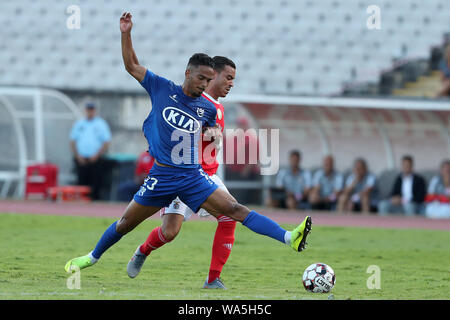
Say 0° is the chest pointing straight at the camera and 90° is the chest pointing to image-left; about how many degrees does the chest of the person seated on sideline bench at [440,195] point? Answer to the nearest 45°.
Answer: approximately 0°

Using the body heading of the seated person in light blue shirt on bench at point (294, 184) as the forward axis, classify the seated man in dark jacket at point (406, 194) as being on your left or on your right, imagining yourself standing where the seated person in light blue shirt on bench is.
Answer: on your left

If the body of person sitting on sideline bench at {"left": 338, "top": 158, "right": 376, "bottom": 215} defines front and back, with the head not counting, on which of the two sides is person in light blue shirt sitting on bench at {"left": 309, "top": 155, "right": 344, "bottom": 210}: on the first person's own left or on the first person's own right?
on the first person's own right

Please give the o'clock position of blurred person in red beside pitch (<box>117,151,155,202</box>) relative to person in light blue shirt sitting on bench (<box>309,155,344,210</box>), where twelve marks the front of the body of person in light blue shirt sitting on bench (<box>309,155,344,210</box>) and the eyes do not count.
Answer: blurred person in red beside pitch (<box>117,151,155,202</box>) is roughly at 3 o'clock from person in light blue shirt sitting on bench (<box>309,155,344,210</box>).

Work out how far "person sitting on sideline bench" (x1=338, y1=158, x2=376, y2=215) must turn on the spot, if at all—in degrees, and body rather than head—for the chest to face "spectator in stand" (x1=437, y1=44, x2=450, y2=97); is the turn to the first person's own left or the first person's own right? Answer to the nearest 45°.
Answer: approximately 135° to the first person's own left

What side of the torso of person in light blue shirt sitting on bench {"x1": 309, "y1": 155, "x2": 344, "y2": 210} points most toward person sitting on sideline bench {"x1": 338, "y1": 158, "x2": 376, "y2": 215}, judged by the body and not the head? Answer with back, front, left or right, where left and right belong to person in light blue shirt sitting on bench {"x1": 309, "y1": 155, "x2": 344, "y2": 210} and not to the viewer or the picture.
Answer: left

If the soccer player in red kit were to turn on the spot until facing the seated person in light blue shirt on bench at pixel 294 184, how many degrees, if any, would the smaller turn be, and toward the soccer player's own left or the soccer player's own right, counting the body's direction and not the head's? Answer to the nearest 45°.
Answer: approximately 135° to the soccer player's own left

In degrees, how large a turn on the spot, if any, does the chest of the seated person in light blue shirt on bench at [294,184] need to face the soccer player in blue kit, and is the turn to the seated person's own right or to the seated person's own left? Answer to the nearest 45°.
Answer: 0° — they already face them

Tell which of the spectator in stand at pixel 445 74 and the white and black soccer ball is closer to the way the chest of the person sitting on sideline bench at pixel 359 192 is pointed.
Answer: the white and black soccer ball
